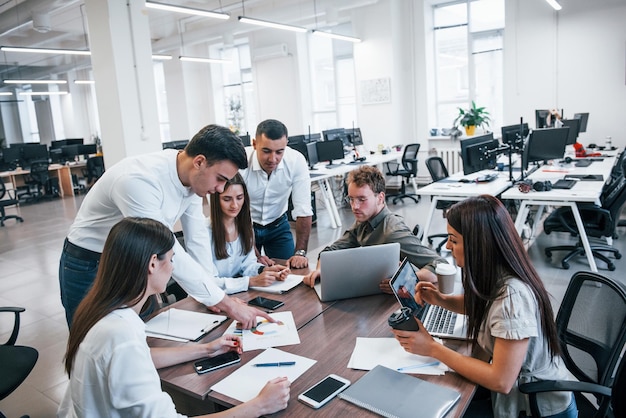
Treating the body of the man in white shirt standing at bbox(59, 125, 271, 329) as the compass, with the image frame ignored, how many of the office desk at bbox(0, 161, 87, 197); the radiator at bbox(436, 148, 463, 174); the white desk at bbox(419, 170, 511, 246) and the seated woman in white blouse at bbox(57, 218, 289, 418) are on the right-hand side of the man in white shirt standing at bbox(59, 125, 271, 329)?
1

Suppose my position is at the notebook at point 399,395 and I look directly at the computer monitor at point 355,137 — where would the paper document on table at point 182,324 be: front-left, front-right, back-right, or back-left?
front-left

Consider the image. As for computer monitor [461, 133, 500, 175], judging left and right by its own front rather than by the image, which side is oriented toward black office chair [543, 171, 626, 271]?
back

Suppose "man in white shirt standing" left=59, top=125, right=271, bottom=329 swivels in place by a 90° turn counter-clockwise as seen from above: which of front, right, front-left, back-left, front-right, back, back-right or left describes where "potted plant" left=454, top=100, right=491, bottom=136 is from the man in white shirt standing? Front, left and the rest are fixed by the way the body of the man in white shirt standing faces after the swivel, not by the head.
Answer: front-right

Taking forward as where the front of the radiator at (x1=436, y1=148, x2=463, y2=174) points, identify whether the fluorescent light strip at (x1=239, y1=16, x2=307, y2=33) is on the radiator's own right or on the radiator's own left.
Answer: on the radiator's own right

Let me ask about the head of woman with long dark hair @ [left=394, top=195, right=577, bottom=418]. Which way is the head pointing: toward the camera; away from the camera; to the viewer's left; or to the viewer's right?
to the viewer's left

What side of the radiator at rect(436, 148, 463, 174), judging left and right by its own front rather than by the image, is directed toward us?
front

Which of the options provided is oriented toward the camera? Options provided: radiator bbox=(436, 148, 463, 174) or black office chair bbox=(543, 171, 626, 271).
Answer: the radiator

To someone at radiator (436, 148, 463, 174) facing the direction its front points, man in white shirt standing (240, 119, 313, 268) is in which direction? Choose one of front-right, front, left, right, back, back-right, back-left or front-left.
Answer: front

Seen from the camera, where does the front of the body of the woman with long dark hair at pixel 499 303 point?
to the viewer's left

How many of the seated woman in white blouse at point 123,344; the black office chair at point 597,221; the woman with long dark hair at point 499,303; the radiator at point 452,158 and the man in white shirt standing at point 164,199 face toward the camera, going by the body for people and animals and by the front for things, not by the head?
1

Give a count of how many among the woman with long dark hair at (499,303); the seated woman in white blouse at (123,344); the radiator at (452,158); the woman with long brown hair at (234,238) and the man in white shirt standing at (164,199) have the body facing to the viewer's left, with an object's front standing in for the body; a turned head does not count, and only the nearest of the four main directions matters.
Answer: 1

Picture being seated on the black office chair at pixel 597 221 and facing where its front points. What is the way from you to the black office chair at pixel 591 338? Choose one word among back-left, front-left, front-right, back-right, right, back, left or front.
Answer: left

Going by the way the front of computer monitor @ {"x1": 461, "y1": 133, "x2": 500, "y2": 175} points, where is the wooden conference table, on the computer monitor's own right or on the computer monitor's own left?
on the computer monitor's own left

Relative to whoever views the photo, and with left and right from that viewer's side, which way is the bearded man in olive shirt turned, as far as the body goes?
facing the viewer and to the left of the viewer

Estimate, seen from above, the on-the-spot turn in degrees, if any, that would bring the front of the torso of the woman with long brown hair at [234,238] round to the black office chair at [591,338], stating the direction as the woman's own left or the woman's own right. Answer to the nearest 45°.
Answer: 0° — they already face it
